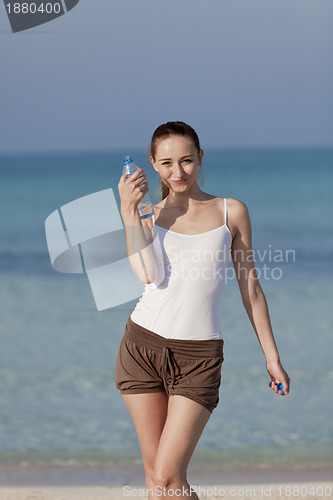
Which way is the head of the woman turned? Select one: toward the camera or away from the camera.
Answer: toward the camera

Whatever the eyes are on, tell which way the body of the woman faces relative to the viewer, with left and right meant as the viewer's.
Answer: facing the viewer
